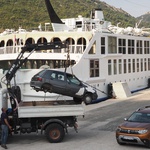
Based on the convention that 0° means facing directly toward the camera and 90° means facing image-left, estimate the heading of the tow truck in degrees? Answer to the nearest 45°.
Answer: approximately 90°
